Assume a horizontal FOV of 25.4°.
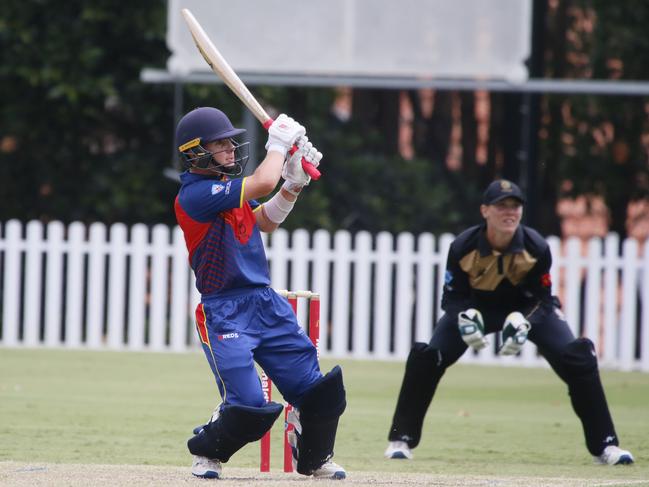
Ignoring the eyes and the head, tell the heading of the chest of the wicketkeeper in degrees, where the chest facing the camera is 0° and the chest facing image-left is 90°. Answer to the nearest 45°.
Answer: approximately 0°

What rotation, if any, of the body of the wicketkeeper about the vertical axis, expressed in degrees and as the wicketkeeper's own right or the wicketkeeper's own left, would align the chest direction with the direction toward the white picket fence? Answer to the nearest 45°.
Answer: approximately 180°

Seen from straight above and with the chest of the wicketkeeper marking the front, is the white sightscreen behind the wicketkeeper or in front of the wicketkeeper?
behind

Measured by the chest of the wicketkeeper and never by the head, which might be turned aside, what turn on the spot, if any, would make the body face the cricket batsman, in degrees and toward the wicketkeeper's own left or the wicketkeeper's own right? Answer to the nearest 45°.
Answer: approximately 45° to the wicketkeeper's own right

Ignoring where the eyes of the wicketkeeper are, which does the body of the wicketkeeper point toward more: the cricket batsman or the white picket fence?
the cricket batsman

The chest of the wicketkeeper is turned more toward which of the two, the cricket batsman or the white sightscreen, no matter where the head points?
the cricket batsman

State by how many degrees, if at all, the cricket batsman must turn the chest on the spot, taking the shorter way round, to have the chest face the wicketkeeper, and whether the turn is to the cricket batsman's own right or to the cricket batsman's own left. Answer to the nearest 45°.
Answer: approximately 90° to the cricket batsman's own left
